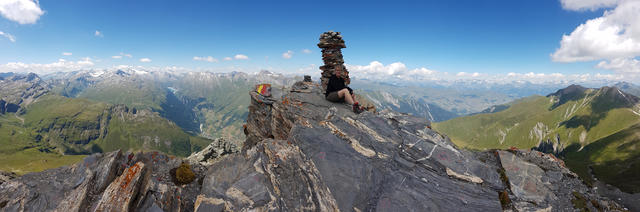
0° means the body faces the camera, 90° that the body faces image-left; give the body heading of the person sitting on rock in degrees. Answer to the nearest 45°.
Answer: approximately 315°

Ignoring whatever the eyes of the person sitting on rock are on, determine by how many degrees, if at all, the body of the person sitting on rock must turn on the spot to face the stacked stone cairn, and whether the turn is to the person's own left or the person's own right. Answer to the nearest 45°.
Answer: approximately 135° to the person's own left
